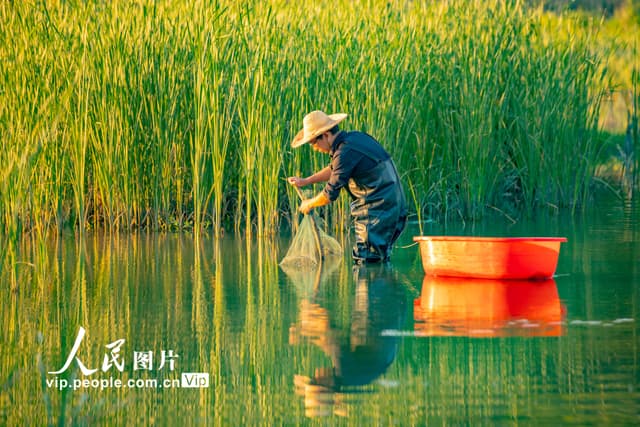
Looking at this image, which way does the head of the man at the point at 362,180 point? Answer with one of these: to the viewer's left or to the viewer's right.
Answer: to the viewer's left

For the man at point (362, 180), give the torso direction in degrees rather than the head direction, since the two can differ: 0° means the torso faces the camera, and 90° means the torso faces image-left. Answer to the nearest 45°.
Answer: approximately 90°
